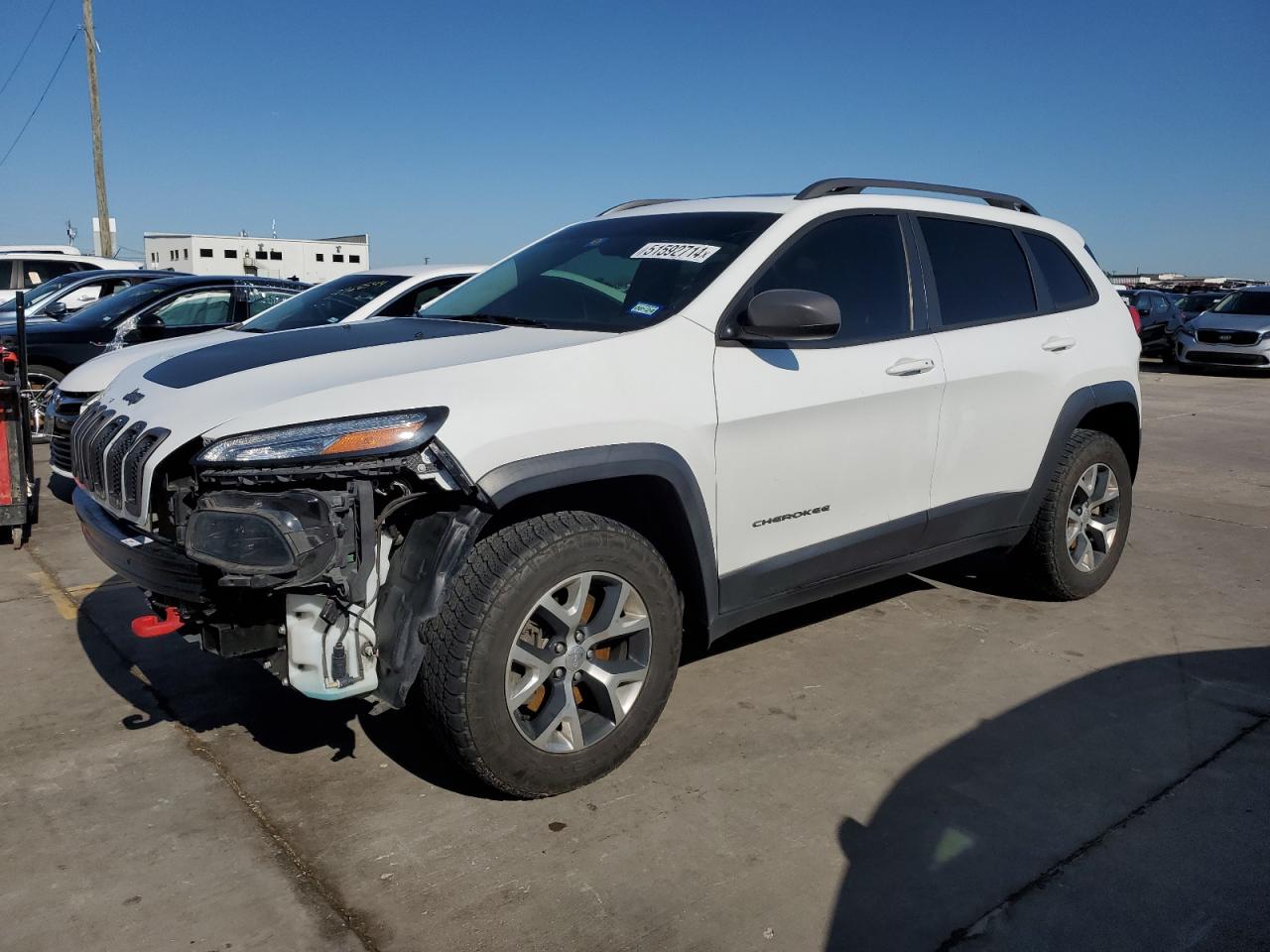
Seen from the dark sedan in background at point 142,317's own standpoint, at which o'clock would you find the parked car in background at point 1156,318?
The parked car in background is roughly at 7 o'clock from the dark sedan in background.

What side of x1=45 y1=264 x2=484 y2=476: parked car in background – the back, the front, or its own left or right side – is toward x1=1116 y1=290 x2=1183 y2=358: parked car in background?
back

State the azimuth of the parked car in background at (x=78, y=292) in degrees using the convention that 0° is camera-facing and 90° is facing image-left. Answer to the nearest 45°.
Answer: approximately 45°

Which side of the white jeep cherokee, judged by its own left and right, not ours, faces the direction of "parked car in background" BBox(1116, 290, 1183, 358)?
back

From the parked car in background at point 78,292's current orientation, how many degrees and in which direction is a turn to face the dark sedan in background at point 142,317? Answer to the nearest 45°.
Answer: approximately 45° to its left

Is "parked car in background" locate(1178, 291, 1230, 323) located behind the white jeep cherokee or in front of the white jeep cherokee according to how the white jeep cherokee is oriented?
behind
